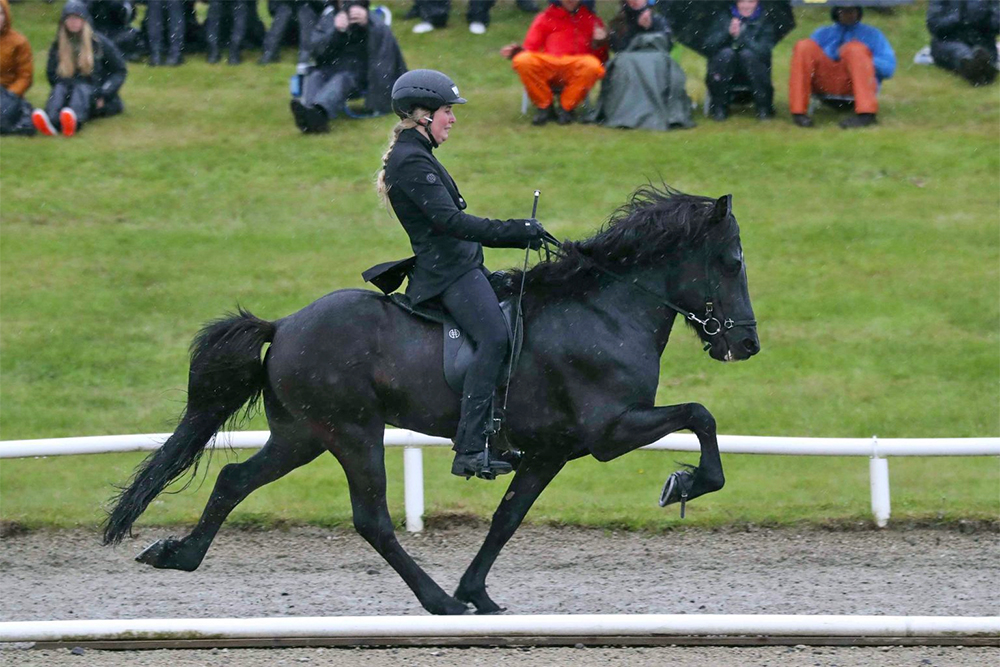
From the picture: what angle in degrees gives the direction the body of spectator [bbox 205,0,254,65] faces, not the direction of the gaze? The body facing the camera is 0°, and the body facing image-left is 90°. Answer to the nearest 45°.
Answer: approximately 0°

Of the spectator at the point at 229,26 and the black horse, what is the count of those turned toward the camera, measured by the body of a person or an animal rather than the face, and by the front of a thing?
1

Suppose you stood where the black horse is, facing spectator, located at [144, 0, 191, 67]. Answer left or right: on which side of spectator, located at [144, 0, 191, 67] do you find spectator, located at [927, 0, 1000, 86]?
right

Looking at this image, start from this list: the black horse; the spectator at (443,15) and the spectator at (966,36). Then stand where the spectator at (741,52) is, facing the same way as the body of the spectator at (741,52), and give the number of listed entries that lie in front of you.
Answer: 1

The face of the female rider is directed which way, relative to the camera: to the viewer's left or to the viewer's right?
to the viewer's right

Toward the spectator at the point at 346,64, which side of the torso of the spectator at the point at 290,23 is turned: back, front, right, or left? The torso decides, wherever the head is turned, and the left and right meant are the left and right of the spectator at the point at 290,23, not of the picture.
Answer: front

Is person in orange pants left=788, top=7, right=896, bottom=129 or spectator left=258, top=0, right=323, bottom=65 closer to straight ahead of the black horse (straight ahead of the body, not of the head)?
the person in orange pants

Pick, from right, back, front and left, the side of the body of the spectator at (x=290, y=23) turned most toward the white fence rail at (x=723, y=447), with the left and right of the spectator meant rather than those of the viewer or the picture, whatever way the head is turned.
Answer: front

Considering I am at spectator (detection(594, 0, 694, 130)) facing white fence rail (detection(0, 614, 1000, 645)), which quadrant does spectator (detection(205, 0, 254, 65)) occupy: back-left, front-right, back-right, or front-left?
back-right

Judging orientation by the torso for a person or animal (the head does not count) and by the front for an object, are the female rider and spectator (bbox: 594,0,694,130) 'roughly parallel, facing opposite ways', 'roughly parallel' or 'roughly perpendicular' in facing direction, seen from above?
roughly perpendicular

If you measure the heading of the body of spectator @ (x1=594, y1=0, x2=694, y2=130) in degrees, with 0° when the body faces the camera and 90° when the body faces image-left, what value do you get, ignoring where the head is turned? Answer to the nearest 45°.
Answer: approximately 0°
